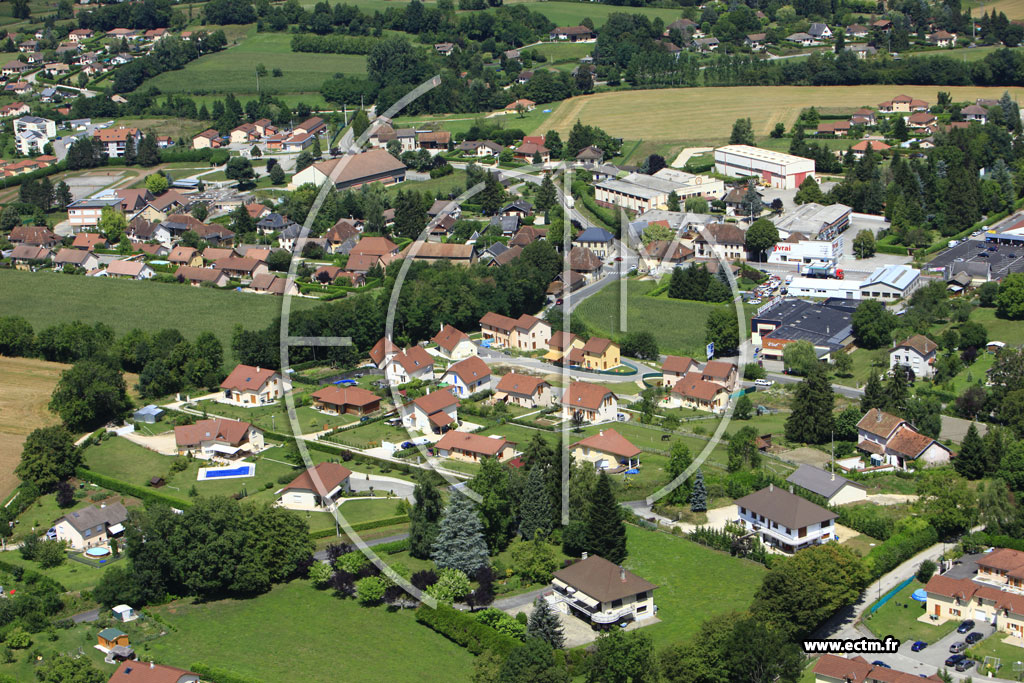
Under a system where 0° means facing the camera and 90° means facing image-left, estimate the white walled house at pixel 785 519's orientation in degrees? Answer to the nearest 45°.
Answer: approximately 45°

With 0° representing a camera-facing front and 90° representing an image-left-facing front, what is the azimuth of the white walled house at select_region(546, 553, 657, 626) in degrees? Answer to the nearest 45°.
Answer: approximately 45°

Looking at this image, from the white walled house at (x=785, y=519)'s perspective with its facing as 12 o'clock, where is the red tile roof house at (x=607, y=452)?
The red tile roof house is roughly at 3 o'clock from the white walled house.

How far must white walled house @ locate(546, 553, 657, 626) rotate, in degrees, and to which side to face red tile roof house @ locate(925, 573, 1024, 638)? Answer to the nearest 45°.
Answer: approximately 135° to its left

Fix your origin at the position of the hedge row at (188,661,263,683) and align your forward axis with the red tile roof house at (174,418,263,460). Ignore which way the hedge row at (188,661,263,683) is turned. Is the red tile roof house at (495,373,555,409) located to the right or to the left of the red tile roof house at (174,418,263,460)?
right

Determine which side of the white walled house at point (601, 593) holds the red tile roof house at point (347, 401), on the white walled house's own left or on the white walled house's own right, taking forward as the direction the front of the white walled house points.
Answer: on the white walled house's own right

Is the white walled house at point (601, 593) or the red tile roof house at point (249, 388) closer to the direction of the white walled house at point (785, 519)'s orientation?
the white walled house

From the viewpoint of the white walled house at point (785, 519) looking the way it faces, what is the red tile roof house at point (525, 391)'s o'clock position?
The red tile roof house is roughly at 3 o'clock from the white walled house.

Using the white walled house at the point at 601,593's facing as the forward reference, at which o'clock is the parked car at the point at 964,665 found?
The parked car is roughly at 8 o'clock from the white walled house.
